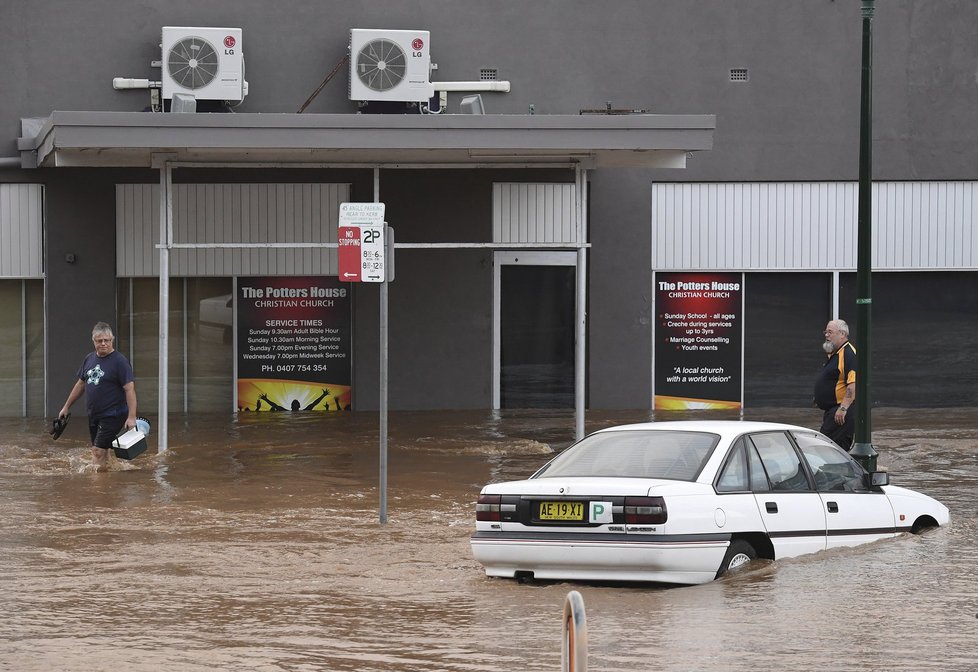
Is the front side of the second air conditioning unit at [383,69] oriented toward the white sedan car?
yes

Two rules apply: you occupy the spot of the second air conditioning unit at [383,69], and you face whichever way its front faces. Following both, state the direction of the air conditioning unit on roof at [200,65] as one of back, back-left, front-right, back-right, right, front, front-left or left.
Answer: right

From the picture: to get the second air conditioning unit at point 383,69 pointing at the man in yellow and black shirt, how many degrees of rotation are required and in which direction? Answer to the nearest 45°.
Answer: approximately 45° to its left

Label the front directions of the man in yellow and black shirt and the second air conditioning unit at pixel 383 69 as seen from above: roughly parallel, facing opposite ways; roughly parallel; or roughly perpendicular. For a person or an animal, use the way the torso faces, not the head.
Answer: roughly perpendicular

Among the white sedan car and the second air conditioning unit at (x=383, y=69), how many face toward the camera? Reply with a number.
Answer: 1

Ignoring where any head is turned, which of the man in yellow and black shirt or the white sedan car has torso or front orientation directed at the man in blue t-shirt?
the man in yellow and black shirt

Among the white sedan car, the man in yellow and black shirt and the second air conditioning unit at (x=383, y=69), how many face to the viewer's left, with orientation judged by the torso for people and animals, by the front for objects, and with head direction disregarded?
1

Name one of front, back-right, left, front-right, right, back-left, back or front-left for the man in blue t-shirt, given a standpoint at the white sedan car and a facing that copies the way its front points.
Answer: left

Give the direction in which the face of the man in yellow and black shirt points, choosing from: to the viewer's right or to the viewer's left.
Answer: to the viewer's left

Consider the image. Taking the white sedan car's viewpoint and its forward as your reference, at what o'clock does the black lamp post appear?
The black lamp post is roughly at 11 o'clock from the white sedan car.

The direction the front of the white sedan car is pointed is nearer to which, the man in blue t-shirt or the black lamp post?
the black lamp post

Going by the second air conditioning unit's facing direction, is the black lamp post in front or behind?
in front

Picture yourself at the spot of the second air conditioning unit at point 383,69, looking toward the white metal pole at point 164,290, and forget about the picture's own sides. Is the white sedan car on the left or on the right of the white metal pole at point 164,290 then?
left

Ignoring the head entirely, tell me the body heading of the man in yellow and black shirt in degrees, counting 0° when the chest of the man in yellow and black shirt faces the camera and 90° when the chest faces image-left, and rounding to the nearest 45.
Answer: approximately 90°

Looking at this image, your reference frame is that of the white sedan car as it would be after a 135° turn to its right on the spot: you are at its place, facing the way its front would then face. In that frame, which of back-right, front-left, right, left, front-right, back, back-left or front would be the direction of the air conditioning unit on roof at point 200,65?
back-right
